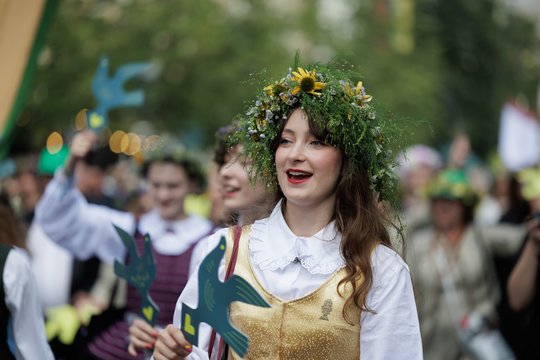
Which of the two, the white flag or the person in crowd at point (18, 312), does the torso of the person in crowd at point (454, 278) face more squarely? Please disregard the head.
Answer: the person in crowd

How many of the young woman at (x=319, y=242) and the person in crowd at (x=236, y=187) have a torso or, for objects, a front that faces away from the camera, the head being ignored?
0

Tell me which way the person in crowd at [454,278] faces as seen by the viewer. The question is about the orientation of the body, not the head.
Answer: toward the camera

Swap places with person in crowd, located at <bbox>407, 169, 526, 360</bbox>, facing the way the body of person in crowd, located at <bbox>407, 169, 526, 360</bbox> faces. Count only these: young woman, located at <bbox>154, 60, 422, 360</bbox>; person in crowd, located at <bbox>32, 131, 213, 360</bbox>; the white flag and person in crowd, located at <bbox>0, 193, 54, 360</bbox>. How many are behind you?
1

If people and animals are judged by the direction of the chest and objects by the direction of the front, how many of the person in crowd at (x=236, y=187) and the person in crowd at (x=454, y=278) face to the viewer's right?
0

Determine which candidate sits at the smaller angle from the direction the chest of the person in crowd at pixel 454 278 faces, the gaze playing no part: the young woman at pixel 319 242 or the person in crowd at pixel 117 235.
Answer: the young woman

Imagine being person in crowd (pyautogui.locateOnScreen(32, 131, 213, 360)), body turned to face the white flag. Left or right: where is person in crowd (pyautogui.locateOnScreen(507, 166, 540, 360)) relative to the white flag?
right

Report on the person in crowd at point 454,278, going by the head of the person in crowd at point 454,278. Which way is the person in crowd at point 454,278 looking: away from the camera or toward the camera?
toward the camera
